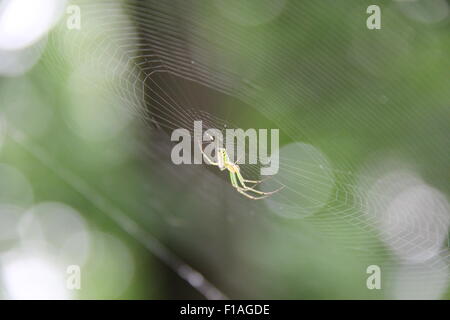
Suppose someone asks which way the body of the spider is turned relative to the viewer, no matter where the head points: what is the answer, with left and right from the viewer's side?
facing to the right of the viewer
